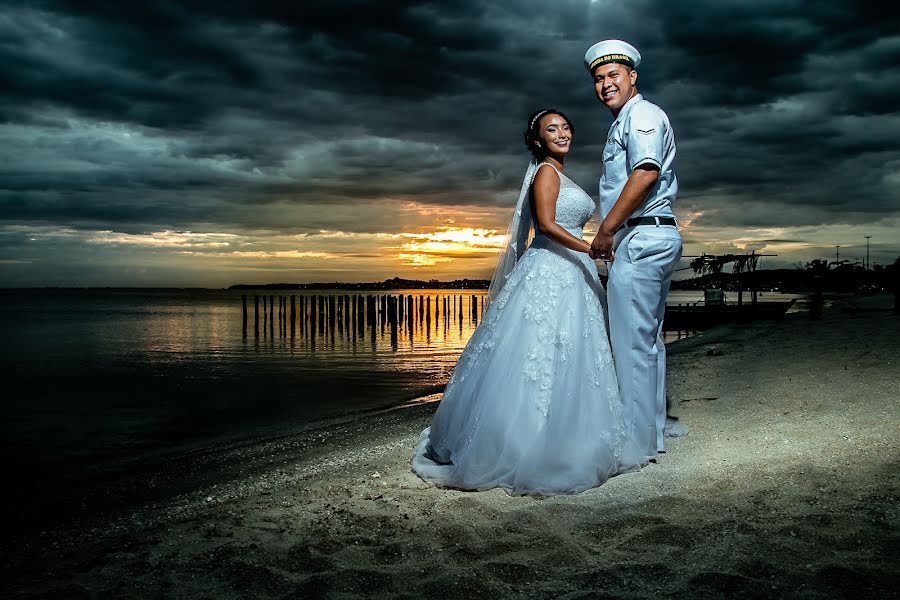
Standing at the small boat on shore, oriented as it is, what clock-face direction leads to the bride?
The bride is roughly at 3 o'clock from the small boat on shore.

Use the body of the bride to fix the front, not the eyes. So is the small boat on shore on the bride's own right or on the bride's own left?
on the bride's own left

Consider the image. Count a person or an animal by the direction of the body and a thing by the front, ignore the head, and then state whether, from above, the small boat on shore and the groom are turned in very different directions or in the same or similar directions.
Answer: very different directions

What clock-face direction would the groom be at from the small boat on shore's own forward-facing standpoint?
The groom is roughly at 3 o'clock from the small boat on shore.

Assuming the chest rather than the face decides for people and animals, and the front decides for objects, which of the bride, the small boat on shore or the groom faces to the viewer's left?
the groom

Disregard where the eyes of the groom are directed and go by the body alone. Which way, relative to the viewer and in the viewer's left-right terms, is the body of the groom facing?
facing to the left of the viewer

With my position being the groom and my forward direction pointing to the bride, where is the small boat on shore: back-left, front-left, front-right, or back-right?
back-right

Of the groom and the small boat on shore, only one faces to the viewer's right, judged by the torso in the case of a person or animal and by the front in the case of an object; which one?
the small boat on shore

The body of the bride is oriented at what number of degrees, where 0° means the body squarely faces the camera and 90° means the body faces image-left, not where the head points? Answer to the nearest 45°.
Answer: approximately 315°

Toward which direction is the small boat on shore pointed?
to the viewer's right
